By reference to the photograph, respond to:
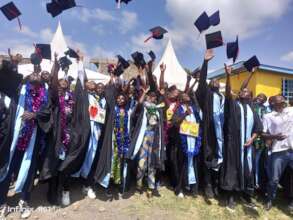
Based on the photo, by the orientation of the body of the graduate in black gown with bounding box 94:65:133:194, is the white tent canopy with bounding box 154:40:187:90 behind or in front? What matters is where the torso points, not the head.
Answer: behind

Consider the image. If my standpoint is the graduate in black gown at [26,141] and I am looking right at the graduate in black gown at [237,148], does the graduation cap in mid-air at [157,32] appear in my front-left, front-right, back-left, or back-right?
front-left

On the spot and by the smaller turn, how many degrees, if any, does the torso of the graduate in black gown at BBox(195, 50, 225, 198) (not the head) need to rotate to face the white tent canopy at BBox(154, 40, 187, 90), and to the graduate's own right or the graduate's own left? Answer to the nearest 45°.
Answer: approximately 135° to the graduate's own left

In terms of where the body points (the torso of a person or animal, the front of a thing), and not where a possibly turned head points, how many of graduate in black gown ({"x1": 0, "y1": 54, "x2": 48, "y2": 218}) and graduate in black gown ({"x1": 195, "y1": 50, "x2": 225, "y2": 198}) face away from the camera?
0

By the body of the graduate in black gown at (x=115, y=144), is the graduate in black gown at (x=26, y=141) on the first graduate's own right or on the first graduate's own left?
on the first graduate's own right

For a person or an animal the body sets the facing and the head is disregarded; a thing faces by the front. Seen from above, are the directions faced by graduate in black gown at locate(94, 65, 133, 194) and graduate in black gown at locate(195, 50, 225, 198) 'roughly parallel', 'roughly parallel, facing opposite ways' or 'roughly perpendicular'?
roughly parallel

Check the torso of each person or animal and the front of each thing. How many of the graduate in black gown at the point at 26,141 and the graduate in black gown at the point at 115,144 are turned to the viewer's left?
0

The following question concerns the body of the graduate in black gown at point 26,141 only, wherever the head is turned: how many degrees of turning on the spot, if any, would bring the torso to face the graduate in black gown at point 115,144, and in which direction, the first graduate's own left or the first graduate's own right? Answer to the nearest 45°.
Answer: approximately 45° to the first graduate's own left

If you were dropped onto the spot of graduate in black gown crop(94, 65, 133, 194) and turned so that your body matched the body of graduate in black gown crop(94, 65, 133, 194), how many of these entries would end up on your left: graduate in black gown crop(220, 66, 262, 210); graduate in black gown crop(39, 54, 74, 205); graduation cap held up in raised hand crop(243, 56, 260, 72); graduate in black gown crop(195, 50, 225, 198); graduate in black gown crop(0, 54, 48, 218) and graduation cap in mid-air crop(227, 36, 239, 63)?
4

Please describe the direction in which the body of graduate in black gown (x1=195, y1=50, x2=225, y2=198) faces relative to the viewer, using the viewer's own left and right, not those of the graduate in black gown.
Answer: facing the viewer and to the right of the viewer

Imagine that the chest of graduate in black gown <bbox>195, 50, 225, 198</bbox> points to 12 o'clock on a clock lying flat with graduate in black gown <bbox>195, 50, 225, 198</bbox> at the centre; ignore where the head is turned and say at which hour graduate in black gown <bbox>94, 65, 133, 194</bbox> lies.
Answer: graduate in black gown <bbox>94, 65, 133, 194</bbox> is roughly at 4 o'clock from graduate in black gown <bbox>195, 50, 225, 198</bbox>.

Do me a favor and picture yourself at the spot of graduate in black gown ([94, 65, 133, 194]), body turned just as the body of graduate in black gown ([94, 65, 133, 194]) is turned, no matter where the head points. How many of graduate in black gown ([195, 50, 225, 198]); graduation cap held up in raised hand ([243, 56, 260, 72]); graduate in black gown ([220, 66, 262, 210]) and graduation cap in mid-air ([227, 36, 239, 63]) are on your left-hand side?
4

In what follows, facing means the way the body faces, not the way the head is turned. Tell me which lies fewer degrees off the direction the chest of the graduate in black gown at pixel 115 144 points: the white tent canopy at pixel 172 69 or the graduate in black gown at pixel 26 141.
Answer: the graduate in black gown

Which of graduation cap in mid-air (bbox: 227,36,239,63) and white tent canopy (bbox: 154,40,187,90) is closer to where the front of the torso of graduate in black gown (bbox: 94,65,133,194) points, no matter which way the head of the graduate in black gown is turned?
the graduation cap in mid-air

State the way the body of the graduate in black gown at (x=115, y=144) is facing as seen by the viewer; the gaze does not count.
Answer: toward the camera
